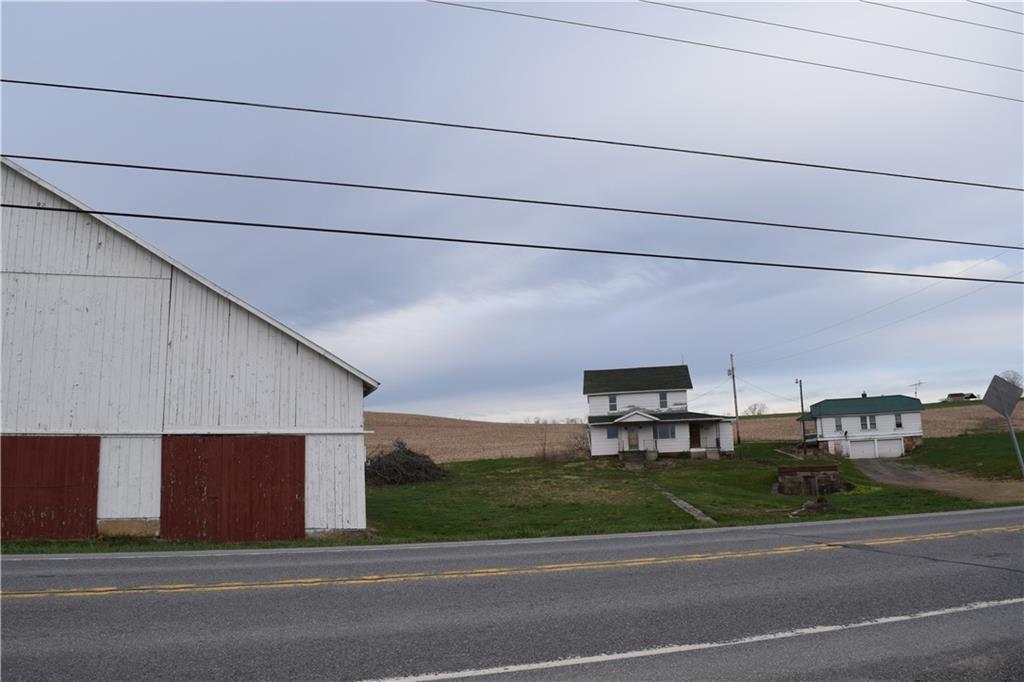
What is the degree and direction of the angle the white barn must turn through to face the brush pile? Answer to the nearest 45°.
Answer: approximately 135° to its left

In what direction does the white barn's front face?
toward the camera

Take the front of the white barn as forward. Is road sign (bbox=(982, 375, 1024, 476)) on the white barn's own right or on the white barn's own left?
on the white barn's own left

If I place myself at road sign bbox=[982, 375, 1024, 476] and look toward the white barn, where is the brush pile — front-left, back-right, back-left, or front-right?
front-right

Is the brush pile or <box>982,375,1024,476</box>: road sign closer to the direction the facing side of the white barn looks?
the road sign

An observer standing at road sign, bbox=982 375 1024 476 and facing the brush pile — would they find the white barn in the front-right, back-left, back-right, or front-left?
front-left
